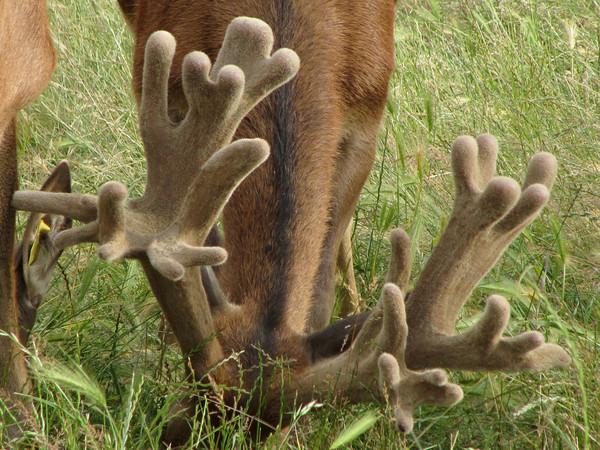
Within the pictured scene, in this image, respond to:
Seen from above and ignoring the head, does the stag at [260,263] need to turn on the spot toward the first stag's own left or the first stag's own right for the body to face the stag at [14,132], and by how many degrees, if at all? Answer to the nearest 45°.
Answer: approximately 135° to the first stag's own right

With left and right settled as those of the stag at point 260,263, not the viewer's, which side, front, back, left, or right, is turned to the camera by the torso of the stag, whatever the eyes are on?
front
